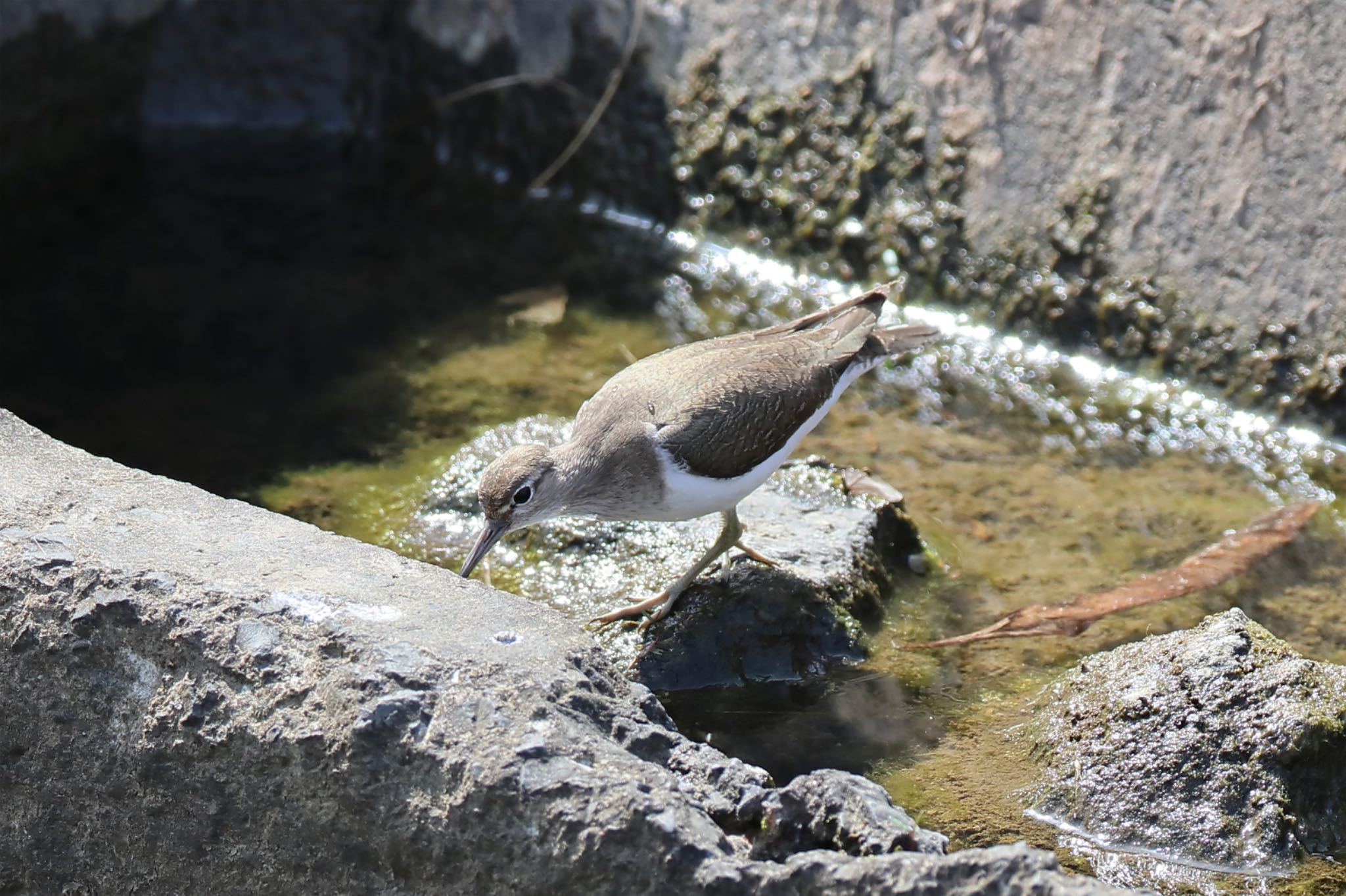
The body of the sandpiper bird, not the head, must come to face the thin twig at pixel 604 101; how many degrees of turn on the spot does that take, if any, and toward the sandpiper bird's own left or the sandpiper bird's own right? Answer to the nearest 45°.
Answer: approximately 90° to the sandpiper bird's own right

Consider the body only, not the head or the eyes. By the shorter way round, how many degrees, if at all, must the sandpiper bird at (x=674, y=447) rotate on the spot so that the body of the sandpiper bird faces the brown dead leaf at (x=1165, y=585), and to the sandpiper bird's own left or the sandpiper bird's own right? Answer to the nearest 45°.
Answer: approximately 180°

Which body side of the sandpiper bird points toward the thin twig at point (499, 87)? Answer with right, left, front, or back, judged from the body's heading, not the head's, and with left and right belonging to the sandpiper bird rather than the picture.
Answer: right

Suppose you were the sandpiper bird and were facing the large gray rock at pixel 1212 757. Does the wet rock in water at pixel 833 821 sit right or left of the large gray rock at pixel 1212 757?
right

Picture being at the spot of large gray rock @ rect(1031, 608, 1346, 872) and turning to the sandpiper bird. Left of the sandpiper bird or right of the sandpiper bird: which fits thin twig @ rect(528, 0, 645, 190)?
right

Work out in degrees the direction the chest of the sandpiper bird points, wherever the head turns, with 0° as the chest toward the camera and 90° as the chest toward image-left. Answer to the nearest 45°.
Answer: approximately 90°

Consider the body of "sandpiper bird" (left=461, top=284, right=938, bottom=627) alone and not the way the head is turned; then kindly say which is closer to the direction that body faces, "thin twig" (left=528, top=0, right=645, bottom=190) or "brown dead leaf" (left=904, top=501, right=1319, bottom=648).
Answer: the thin twig

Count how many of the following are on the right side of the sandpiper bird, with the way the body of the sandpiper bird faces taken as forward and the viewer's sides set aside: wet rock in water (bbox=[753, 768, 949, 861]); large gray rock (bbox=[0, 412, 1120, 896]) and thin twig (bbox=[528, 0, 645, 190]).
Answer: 1

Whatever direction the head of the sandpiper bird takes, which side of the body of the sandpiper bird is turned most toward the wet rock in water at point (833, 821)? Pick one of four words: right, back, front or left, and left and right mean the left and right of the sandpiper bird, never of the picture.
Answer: left
